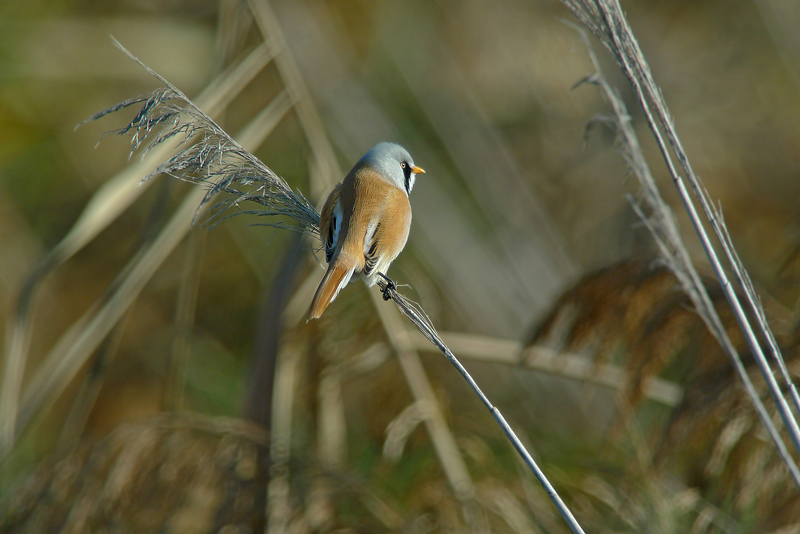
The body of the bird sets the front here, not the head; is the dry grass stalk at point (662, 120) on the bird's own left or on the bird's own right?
on the bird's own right

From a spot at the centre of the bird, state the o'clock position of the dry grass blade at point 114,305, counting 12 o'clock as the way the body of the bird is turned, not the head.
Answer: The dry grass blade is roughly at 8 o'clock from the bird.

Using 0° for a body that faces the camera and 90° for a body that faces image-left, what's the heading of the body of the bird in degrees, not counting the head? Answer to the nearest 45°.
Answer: approximately 225°
